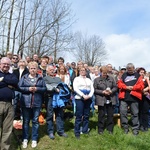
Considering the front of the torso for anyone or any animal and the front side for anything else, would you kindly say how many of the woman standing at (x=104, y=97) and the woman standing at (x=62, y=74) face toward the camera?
2

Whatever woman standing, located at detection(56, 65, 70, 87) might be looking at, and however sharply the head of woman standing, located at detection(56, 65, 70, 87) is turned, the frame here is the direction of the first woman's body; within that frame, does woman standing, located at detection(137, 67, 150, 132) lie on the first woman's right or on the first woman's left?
on the first woman's left

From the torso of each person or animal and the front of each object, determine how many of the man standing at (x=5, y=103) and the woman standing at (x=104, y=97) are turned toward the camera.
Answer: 2

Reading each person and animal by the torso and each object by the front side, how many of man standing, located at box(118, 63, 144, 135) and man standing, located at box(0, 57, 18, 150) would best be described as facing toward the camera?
2

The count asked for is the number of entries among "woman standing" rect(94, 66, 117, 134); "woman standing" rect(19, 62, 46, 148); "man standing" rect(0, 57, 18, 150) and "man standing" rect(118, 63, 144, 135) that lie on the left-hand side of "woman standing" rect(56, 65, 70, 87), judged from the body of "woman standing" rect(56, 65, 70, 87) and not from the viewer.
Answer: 2

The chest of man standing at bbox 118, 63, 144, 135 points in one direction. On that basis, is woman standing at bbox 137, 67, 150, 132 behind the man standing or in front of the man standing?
behind

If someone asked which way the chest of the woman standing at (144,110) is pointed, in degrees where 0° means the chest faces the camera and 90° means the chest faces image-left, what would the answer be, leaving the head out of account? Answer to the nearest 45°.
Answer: approximately 45°

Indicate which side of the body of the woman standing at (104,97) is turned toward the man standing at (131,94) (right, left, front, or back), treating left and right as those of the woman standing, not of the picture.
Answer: left
